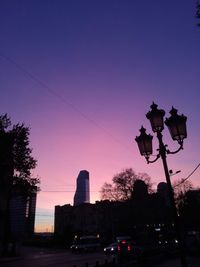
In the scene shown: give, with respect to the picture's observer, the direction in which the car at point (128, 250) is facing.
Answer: facing away from the viewer and to the right of the viewer

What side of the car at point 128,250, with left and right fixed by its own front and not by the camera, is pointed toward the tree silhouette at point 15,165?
left

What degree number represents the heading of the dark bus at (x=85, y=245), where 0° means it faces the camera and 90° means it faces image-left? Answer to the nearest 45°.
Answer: approximately 45°

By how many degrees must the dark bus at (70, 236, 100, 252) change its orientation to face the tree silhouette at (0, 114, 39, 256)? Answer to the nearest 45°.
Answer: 0° — it already faces it

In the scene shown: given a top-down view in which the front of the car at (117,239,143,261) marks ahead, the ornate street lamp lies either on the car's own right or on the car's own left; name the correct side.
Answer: on the car's own right

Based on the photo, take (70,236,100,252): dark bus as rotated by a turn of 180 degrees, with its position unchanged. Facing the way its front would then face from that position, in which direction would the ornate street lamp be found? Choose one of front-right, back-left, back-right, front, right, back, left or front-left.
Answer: back-right

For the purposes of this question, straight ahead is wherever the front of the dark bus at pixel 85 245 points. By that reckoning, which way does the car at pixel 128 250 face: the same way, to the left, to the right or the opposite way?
the opposite way
